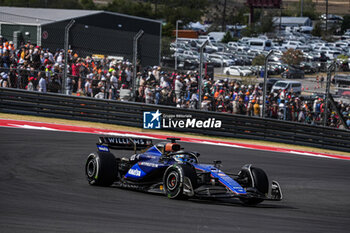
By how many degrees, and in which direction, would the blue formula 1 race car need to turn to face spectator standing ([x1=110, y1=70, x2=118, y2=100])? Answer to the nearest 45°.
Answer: approximately 135° to its left

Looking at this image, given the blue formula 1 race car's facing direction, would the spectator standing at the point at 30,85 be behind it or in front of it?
behind

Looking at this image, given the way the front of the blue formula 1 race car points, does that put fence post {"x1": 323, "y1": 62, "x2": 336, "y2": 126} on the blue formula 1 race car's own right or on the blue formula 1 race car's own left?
on the blue formula 1 race car's own left

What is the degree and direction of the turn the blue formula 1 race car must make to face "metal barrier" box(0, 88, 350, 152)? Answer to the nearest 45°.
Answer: approximately 135° to its left

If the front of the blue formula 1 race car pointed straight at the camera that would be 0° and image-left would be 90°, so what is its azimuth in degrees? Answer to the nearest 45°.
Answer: approximately 315°

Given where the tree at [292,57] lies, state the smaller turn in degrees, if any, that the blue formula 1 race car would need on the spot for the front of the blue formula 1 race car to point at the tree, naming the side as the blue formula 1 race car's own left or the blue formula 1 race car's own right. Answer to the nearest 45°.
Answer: approximately 135° to the blue formula 1 race car's own left
